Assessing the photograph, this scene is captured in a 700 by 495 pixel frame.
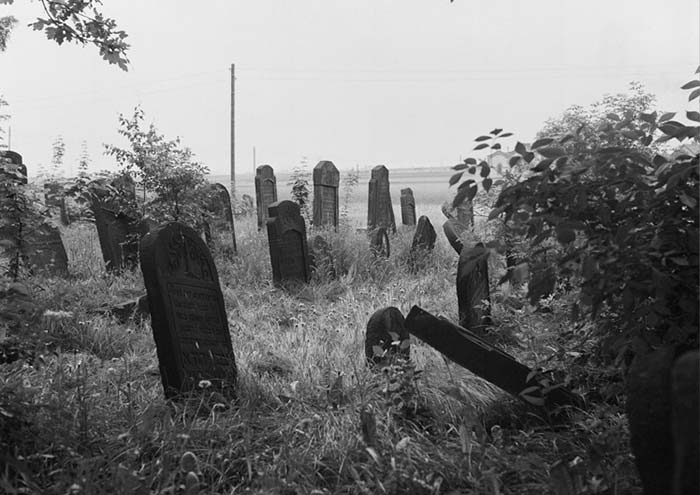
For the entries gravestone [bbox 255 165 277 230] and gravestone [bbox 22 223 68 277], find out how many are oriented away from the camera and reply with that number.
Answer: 0

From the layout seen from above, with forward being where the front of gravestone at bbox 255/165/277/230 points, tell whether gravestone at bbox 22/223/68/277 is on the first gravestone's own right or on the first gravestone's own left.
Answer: on the first gravestone's own right

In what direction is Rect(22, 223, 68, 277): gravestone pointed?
toward the camera

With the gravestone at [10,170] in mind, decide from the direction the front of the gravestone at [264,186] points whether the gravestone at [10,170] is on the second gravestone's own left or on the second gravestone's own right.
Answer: on the second gravestone's own right

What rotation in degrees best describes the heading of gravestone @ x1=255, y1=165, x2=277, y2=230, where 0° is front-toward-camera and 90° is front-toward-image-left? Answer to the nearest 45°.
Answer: approximately 315°

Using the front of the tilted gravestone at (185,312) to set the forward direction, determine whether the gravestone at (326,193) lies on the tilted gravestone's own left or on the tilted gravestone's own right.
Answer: on the tilted gravestone's own left

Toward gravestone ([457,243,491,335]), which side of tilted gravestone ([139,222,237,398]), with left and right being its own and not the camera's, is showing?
left

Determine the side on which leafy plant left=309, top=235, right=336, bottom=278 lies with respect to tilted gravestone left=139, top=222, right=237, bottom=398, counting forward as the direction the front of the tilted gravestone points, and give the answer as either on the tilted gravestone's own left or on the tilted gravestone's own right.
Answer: on the tilted gravestone's own left

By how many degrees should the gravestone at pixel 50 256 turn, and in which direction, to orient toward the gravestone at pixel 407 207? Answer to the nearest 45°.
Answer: approximately 135° to its left

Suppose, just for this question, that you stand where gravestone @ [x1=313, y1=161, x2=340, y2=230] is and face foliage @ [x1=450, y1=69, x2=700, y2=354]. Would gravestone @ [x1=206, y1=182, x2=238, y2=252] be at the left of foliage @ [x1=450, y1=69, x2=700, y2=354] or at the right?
right

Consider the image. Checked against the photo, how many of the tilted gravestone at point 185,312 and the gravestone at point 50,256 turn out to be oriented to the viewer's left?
0

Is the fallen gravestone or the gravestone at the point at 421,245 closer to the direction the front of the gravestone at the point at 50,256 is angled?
the fallen gravestone

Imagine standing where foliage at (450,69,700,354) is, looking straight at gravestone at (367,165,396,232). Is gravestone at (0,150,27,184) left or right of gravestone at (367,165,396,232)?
left

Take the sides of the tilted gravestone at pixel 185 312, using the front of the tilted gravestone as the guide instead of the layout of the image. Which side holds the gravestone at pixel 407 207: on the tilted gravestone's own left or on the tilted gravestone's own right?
on the tilted gravestone's own left

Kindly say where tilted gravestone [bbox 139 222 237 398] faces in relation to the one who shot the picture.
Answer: facing the viewer and to the right of the viewer

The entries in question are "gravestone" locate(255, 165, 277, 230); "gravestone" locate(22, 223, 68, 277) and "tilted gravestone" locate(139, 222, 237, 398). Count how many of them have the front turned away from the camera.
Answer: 0
